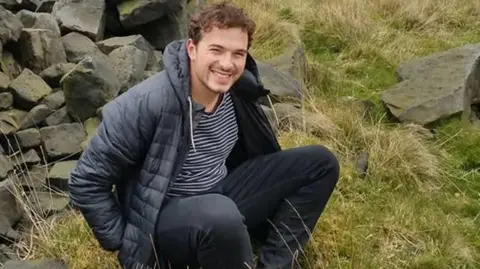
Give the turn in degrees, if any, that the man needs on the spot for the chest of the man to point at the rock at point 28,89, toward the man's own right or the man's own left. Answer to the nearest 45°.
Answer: approximately 180°

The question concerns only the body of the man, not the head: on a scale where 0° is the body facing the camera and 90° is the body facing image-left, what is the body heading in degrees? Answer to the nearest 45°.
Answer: approximately 315°

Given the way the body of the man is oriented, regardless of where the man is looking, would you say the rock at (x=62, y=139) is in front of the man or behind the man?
behind

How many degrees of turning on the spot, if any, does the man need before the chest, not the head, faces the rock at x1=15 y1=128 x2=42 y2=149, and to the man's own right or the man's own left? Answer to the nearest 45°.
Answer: approximately 180°

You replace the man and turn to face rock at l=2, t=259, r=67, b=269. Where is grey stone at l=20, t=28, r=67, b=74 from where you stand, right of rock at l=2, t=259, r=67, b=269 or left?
right

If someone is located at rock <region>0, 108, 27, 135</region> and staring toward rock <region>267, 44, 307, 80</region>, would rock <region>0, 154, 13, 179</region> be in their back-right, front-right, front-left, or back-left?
back-right

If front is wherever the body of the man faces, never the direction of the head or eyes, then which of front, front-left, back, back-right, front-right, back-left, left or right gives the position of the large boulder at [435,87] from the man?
left

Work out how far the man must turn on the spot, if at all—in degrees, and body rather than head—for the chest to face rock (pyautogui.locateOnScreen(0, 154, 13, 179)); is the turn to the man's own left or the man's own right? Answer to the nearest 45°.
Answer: approximately 180°

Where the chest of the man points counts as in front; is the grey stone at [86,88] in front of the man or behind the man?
behind

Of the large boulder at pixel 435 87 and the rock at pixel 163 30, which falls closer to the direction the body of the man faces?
the large boulder
